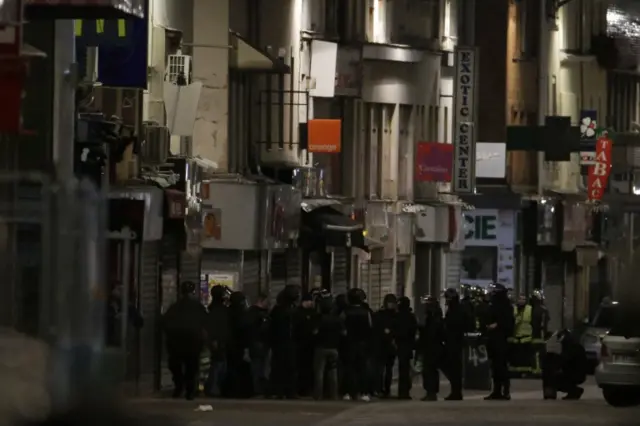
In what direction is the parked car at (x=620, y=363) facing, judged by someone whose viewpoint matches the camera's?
facing away from the viewer

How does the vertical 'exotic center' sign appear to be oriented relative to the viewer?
toward the camera

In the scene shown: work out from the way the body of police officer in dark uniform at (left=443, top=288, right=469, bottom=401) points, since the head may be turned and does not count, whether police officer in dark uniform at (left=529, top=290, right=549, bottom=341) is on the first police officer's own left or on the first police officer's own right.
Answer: on the first police officer's own right

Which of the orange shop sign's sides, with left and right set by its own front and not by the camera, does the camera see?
front

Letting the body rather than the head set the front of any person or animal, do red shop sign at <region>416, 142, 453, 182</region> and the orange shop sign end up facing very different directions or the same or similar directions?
same or similar directions

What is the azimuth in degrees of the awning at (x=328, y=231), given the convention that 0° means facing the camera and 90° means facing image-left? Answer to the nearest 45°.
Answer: approximately 315°

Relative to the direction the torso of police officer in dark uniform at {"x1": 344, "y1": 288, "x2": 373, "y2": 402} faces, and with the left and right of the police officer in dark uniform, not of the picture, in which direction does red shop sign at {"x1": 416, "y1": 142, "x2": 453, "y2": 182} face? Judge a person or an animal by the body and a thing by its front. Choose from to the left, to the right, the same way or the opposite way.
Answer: the opposite way

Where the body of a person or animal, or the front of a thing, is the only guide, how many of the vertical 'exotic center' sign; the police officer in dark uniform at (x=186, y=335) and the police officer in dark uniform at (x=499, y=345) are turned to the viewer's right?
0
